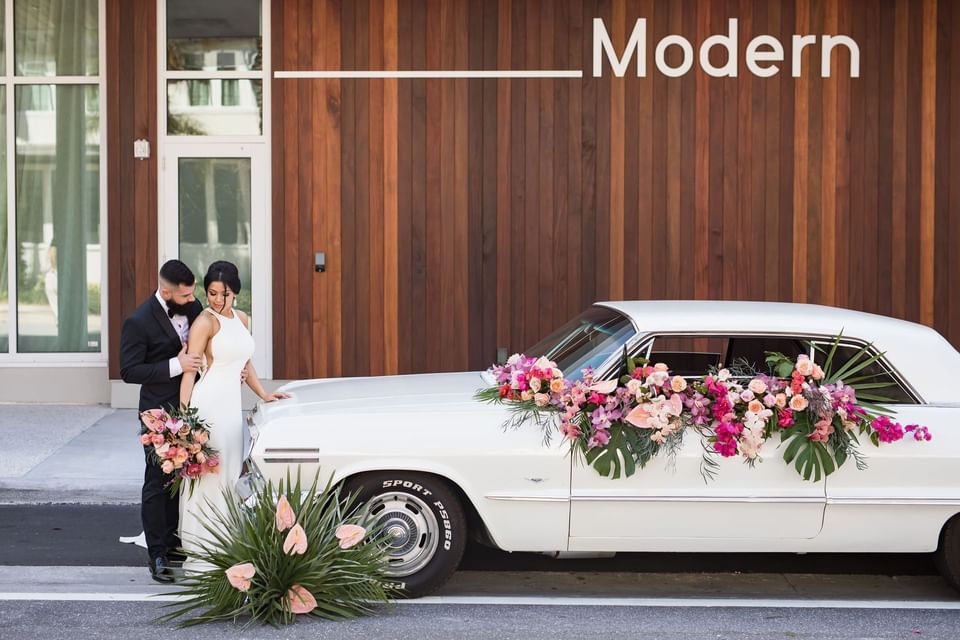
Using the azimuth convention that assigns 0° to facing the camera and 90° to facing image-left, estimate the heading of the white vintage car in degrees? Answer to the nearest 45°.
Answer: approximately 90°

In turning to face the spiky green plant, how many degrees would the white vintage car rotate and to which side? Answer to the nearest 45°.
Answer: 0° — it already faces it

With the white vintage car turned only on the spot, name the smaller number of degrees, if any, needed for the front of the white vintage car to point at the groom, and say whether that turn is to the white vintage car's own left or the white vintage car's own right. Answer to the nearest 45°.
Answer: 0° — it already faces them

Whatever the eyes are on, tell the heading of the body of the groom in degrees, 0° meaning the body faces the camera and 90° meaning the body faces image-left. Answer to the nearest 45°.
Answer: approximately 315°

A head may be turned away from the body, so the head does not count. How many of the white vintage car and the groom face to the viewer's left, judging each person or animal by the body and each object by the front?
1
